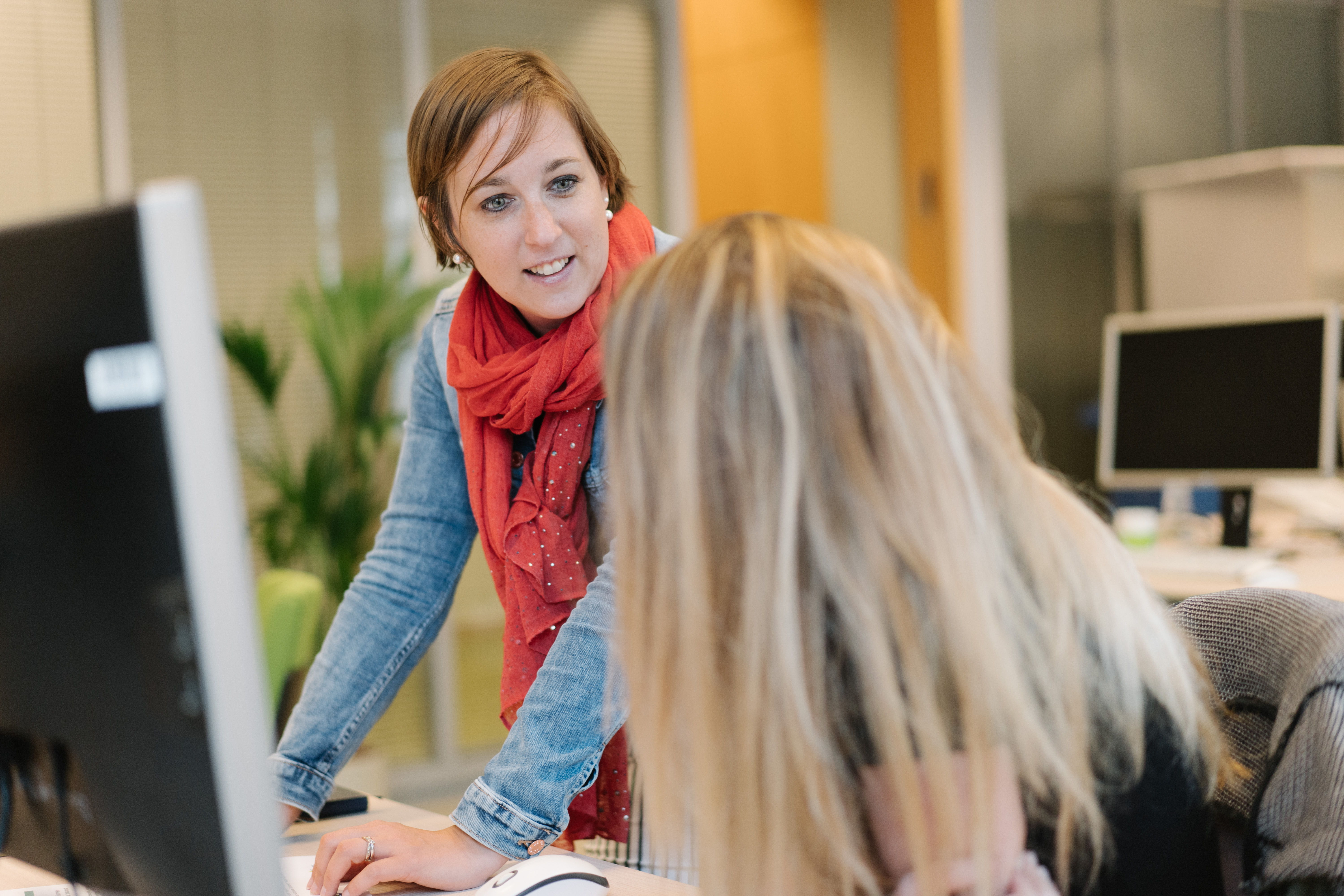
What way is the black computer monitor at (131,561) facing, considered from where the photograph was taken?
facing away from the viewer and to the right of the viewer

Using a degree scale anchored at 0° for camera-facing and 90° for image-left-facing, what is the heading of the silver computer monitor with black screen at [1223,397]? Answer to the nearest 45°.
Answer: approximately 0°

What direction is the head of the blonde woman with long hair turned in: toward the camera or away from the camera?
away from the camera

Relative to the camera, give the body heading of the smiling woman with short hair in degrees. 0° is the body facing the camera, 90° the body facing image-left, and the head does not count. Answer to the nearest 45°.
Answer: approximately 315°

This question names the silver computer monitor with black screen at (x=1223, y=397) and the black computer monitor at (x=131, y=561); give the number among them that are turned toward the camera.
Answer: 1
